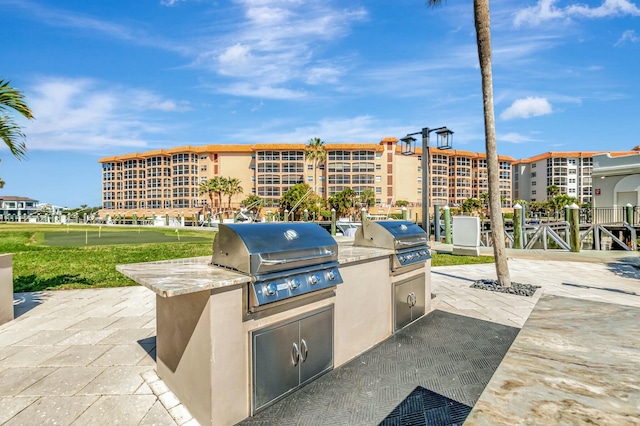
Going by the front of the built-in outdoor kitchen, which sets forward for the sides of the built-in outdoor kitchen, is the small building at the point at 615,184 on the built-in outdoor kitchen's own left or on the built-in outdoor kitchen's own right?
on the built-in outdoor kitchen's own left

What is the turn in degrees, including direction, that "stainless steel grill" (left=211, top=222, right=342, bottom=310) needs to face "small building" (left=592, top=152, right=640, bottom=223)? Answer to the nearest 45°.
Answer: approximately 90° to its left

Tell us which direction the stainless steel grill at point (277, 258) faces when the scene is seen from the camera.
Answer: facing the viewer and to the right of the viewer

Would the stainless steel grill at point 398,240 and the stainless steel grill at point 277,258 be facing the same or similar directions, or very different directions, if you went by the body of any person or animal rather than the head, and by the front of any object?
same or similar directions

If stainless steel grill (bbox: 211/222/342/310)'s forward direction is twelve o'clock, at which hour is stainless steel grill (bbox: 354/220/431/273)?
stainless steel grill (bbox: 354/220/431/273) is roughly at 9 o'clock from stainless steel grill (bbox: 211/222/342/310).

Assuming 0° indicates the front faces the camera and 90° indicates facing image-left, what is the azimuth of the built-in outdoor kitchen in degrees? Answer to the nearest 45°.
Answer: approximately 315°

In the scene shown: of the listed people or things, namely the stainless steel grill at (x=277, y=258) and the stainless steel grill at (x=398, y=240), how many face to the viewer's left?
0
